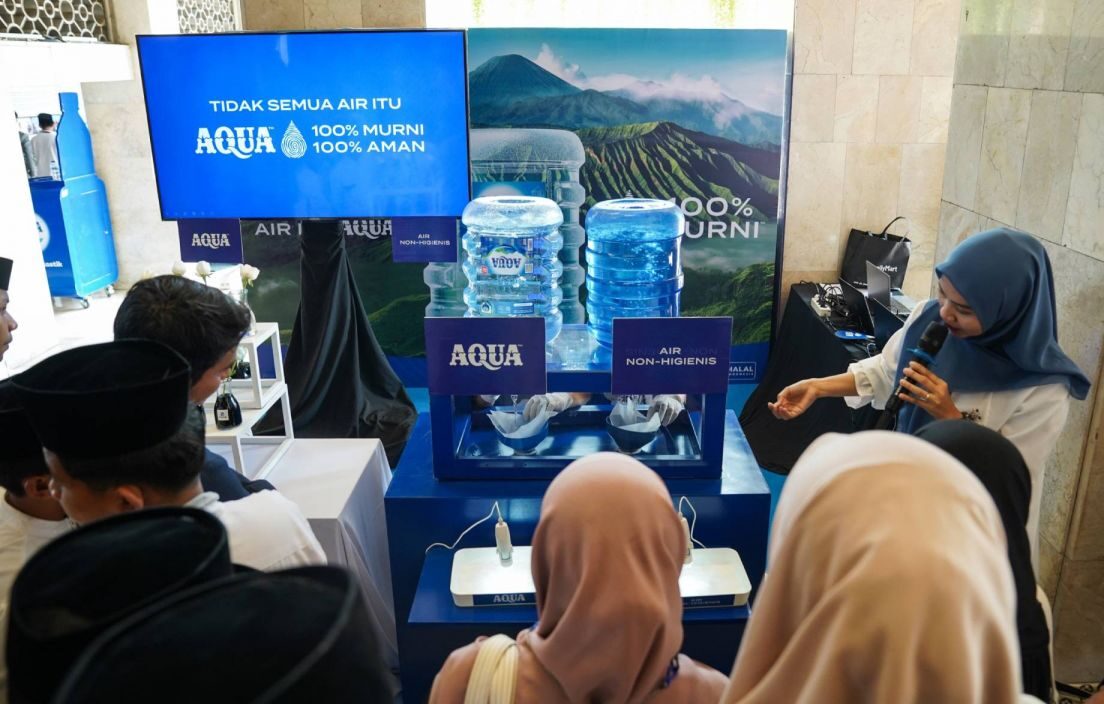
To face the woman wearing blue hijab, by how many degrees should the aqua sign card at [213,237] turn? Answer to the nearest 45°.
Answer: approximately 45° to its left

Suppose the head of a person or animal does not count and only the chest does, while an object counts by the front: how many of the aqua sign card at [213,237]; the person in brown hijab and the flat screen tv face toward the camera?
2

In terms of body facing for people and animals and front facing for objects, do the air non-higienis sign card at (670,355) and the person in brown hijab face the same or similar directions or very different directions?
very different directions

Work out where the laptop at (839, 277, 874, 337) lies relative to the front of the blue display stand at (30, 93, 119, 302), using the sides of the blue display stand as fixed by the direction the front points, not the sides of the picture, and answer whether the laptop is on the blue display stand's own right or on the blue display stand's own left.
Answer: on the blue display stand's own left

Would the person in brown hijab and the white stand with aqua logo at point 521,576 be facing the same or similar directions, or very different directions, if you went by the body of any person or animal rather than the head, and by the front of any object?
very different directions

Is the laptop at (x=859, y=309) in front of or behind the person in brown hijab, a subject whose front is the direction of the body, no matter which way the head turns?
in front

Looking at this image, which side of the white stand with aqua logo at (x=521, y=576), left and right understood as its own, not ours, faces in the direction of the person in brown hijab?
front

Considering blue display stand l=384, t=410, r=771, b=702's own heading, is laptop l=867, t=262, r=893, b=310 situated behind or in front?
behind

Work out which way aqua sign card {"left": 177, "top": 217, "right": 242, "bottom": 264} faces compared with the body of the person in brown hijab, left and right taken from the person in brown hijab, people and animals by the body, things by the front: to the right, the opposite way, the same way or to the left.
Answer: the opposite way

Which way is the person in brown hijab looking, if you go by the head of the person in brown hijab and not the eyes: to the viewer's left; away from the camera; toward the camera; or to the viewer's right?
away from the camera

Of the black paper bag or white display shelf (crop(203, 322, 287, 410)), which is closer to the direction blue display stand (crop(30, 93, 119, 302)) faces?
the white display shelf

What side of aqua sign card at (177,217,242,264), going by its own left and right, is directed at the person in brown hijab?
front

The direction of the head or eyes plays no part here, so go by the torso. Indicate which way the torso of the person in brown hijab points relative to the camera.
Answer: away from the camera
